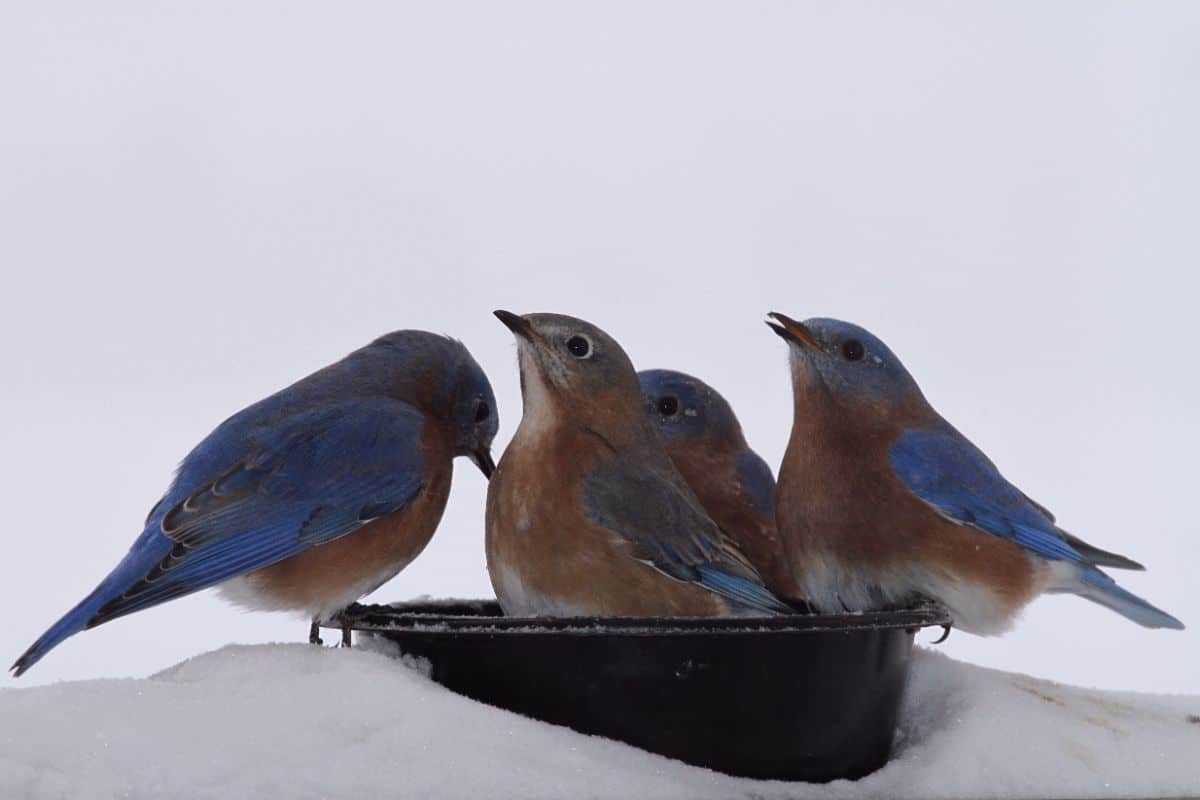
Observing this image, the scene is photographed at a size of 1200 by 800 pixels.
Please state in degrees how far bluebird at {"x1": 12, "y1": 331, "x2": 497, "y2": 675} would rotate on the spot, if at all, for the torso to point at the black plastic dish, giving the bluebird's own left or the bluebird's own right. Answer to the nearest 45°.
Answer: approximately 45° to the bluebird's own right

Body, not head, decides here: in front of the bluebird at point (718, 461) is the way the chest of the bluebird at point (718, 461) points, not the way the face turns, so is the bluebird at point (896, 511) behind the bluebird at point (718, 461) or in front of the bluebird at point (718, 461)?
behind

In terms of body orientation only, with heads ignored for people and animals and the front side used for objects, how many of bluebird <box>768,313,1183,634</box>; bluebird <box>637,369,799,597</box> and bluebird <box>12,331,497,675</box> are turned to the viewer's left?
2

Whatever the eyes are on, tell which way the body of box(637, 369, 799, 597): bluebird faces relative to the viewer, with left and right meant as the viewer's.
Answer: facing to the left of the viewer

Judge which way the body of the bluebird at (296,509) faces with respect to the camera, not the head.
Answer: to the viewer's right

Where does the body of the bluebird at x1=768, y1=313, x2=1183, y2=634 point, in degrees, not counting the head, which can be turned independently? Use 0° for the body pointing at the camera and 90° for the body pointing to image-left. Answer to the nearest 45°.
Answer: approximately 90°
